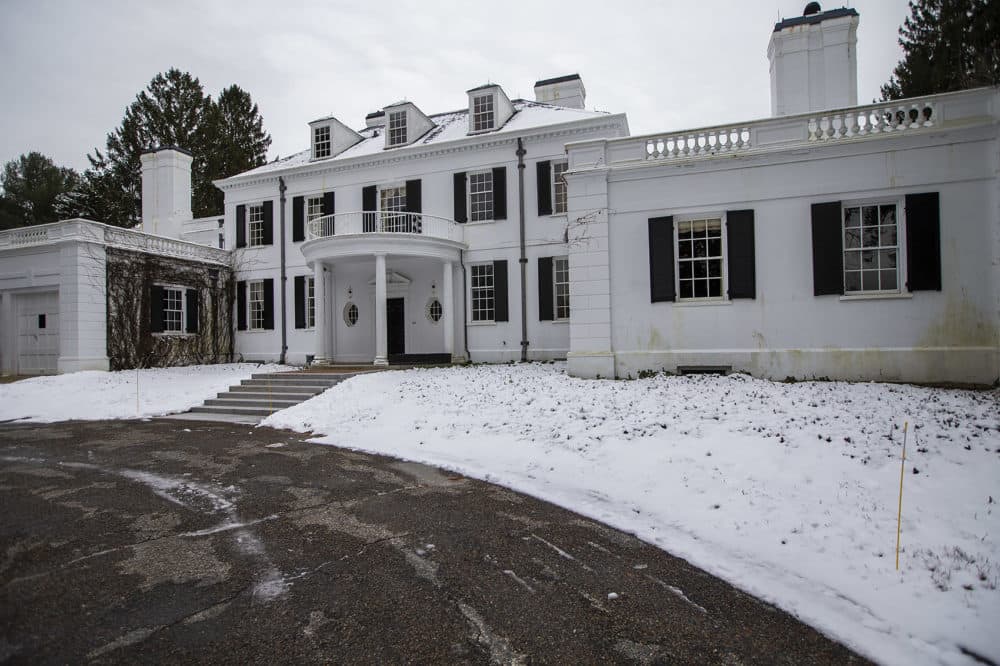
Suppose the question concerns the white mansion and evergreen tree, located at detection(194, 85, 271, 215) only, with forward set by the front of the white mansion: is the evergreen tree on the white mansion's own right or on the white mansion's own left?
on the white mansion's own right

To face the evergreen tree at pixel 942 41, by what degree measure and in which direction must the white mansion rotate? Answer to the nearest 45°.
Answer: approximately 180°

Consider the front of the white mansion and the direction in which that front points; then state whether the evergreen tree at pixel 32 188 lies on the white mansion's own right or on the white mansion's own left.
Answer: on the white mansion's own right

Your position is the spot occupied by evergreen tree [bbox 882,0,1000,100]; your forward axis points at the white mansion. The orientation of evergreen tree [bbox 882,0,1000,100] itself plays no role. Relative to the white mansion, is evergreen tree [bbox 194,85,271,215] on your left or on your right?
right

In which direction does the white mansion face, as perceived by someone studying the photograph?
facing the viewer and to the left of the viewer
